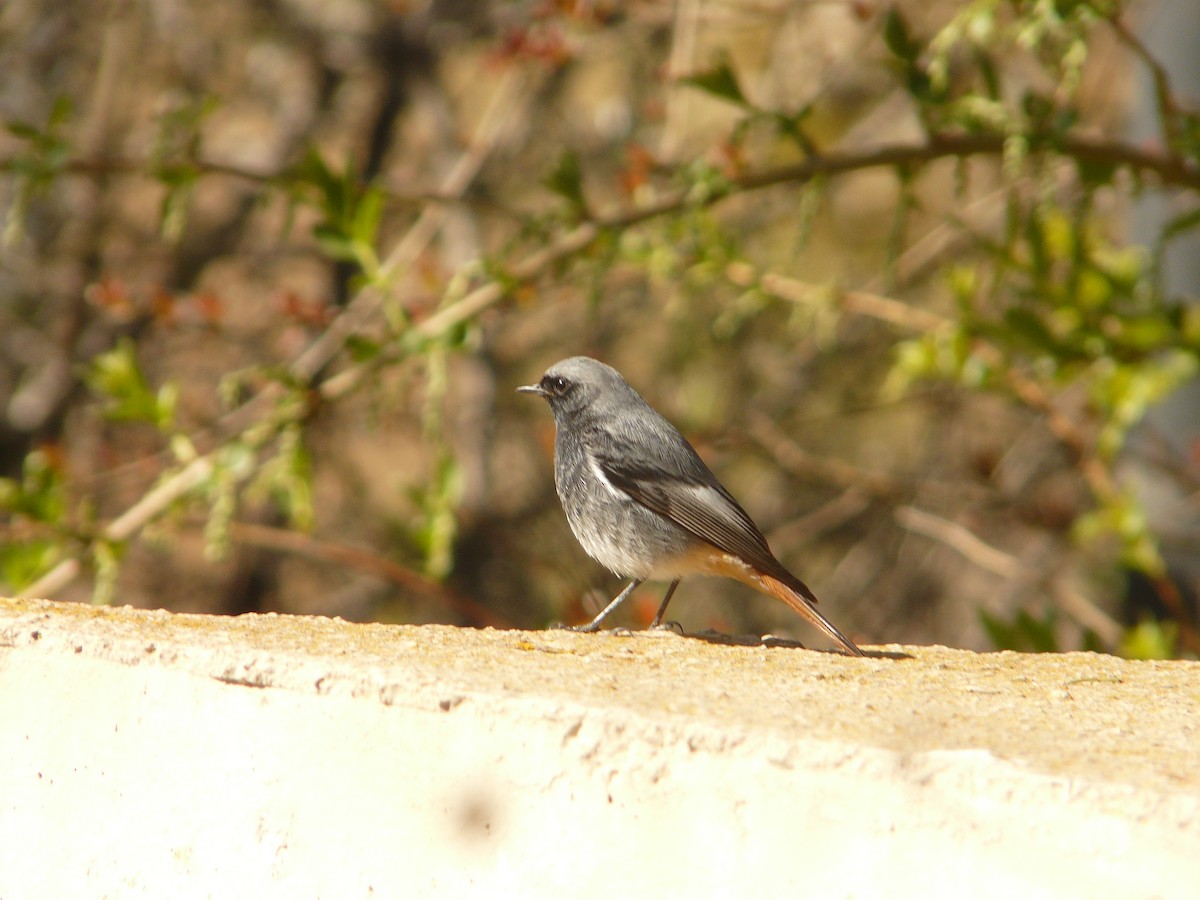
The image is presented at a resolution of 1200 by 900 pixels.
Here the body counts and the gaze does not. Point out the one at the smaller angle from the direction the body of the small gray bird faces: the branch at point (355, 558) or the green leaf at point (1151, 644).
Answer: the branch

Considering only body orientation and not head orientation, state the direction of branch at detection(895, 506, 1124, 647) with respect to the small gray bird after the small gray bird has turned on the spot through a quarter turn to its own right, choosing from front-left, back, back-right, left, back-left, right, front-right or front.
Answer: front-right

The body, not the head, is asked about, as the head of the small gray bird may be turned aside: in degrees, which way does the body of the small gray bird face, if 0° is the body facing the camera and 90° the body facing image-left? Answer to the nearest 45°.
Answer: approximately 90°

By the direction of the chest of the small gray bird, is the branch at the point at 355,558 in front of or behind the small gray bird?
in front
